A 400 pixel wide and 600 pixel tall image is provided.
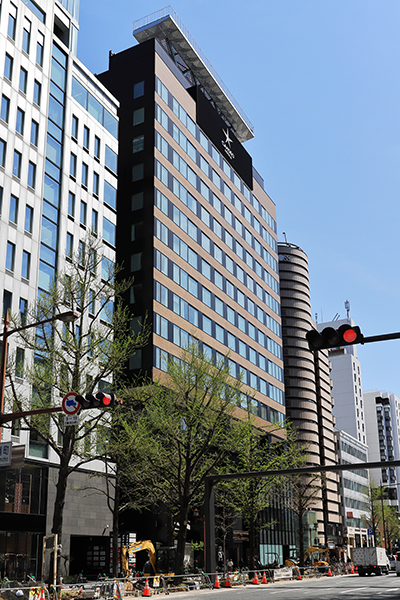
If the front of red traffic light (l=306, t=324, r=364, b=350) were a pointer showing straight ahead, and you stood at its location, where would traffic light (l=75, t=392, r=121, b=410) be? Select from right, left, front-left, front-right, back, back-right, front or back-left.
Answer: back-right

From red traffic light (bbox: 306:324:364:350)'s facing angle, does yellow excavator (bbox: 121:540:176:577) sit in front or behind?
behind

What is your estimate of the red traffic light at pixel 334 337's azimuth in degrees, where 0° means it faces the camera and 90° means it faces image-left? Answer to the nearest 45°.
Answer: approximately 0°
